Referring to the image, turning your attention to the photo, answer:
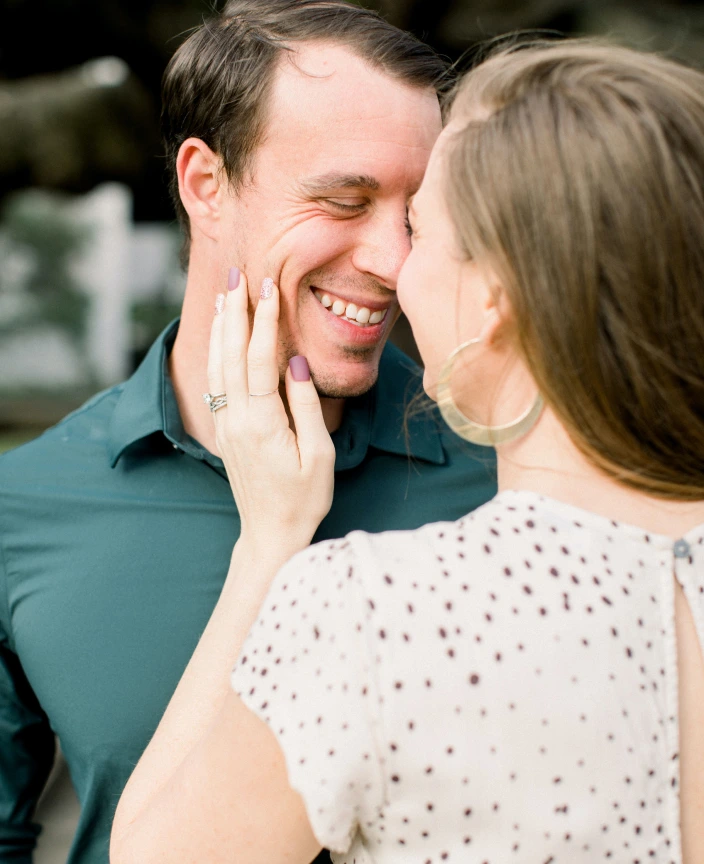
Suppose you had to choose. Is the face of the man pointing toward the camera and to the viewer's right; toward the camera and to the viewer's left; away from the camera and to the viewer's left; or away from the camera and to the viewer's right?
toward the camera and to the viewer's right

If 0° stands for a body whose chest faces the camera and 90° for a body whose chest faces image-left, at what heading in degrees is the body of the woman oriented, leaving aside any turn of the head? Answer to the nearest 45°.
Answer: approximately 135°

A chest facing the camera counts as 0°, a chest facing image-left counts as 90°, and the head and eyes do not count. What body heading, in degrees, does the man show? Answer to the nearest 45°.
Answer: approximately 315°

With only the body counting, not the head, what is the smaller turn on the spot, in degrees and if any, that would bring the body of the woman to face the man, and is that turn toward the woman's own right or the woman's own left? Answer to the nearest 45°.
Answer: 0° — they already face them

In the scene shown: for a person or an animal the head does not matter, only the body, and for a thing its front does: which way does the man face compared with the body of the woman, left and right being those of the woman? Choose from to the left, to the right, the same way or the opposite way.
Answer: the opposite way
